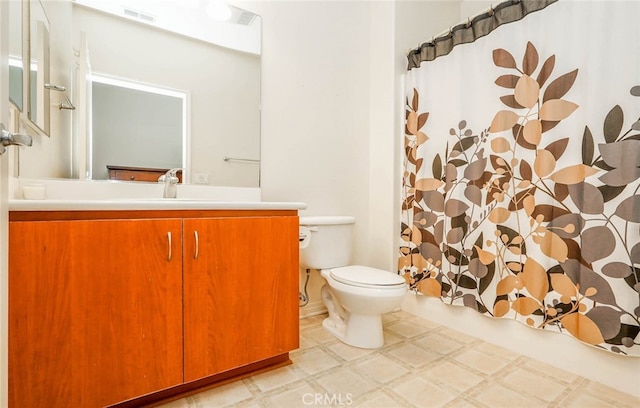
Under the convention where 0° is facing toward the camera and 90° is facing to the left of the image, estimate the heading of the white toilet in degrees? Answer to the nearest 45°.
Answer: approximately 315°

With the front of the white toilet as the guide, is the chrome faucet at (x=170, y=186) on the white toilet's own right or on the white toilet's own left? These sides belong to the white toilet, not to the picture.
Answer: on the white toilet's own right

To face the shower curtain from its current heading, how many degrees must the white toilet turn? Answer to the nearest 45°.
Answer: approximately 45° to its left

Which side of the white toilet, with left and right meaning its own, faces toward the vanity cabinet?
right
